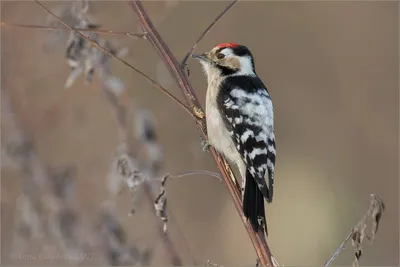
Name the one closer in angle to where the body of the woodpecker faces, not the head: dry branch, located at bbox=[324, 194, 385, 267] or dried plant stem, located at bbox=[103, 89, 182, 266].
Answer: the dried plant stem

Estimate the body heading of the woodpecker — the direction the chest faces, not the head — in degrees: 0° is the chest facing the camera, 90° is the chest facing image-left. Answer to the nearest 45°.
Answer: approximately 90°
